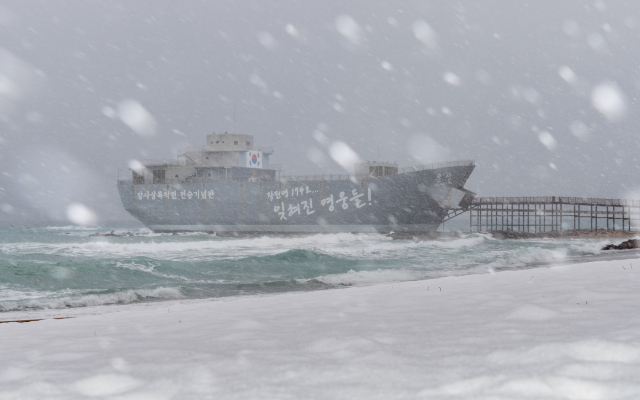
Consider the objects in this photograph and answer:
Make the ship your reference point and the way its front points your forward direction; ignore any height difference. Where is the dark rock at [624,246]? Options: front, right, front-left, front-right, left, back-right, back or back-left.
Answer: front-right

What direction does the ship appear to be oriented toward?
to the viewer's right
